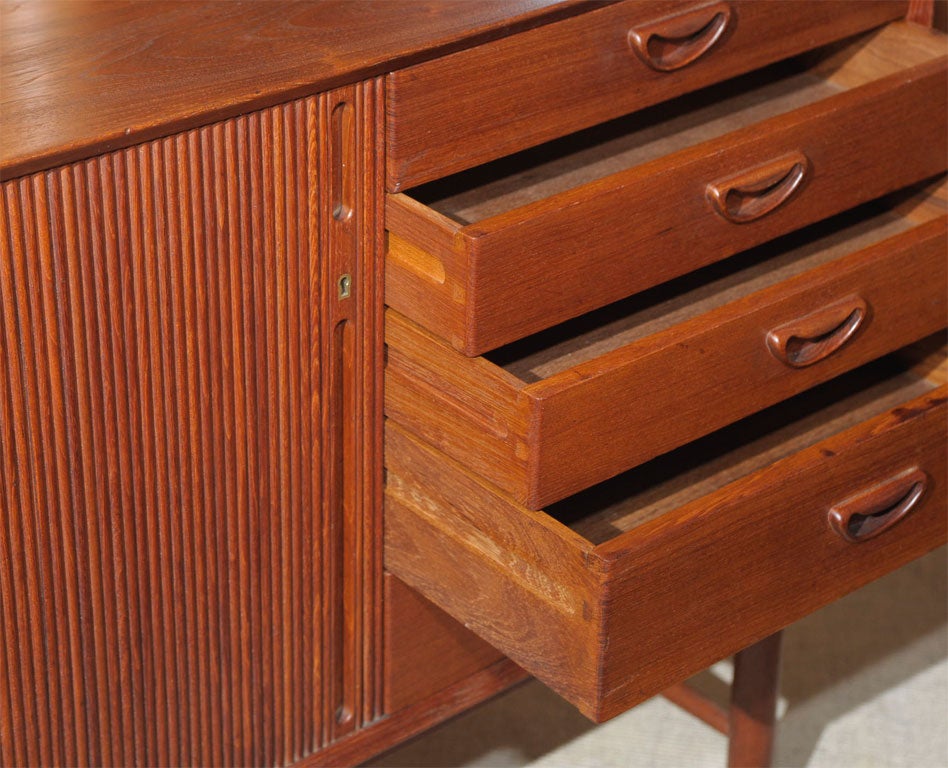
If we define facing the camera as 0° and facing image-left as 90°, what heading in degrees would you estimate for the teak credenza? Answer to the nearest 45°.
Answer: approximately 315°
